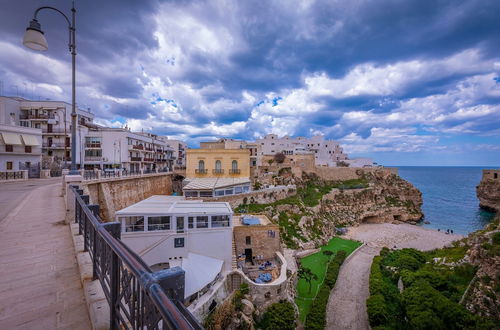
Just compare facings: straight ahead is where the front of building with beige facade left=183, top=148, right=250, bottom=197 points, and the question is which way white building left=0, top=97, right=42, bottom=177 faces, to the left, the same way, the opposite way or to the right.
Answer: to the left

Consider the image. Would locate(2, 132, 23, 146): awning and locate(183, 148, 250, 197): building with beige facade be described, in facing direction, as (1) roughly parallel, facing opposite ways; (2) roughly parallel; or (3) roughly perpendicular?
roughly perpendicular

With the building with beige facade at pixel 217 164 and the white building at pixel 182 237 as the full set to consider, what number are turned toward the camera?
2

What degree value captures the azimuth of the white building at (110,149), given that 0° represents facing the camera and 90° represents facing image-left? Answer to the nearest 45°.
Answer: approximately 315°

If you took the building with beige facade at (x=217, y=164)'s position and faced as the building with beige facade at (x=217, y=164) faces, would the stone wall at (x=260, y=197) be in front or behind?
in front

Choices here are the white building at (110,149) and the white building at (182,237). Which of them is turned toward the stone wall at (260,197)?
the white building at (110,149)

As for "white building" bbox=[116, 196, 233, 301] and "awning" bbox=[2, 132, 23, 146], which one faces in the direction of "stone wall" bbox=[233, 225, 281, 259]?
the awning

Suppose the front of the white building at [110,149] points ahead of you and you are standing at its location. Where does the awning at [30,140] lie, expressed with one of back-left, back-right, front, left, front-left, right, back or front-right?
right

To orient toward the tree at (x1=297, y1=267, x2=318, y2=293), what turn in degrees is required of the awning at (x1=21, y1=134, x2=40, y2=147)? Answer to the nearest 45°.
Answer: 0° — it already faces it

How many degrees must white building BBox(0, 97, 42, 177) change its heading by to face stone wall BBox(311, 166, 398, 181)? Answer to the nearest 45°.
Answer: approximately 45° to its left

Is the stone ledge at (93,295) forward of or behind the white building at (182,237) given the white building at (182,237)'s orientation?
forward

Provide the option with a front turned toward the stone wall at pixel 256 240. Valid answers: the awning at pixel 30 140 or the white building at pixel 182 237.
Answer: the awning

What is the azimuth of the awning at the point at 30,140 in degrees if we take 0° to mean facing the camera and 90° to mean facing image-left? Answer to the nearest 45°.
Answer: approximately 315°

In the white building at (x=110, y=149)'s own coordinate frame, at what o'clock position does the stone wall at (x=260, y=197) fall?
The stone wall is roughly at 12 o'clock from the white building.

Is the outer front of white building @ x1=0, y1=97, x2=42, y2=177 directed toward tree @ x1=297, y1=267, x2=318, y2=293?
yes

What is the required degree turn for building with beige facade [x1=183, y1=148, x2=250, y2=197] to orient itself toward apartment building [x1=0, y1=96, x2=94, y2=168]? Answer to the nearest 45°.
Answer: approximately 90° to its right
